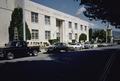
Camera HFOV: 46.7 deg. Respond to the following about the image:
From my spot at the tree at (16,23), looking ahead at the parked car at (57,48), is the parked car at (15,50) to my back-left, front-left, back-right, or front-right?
front-right

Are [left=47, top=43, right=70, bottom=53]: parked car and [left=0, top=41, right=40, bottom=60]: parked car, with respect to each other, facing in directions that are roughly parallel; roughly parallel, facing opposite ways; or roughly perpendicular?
roughly parallel

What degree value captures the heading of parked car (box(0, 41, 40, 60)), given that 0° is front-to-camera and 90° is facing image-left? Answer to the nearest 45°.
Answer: approximately 45°

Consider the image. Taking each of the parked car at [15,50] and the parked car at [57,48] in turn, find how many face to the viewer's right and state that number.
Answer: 0

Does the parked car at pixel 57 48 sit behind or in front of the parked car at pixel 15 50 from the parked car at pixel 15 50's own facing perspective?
behind

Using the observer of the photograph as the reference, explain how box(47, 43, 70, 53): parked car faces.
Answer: facing the viewer and to the left of the viewer

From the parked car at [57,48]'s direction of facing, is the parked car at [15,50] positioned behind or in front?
in front

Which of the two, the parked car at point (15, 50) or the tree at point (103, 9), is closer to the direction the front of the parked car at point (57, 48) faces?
the parked car
